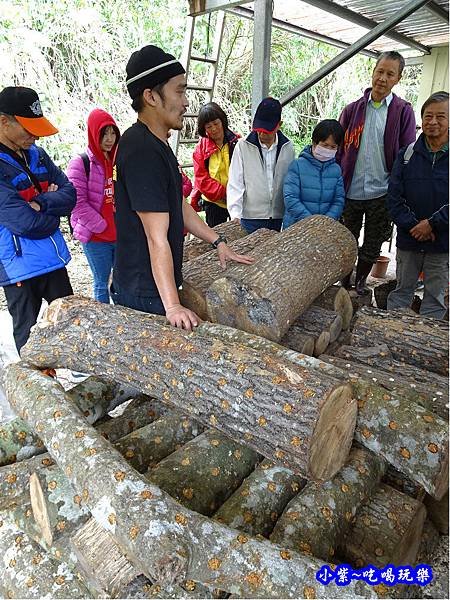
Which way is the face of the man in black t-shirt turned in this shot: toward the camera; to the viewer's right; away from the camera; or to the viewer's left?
to the viewer's right

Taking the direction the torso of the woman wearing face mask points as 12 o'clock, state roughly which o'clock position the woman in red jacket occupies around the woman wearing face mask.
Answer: The woman in red jacket is roughly at 4 o'clock from the woman wearing face mask.

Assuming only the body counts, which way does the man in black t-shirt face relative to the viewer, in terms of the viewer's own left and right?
facing to the right of the viewer

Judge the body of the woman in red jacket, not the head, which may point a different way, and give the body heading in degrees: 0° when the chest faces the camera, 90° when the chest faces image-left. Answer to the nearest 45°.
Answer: approximately 315°

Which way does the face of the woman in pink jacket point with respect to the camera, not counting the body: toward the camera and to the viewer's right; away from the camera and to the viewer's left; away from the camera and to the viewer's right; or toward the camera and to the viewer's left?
toward the camera and to the viewer's right

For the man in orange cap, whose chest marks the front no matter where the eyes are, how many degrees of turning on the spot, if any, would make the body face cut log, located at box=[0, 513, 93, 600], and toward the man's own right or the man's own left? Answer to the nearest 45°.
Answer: approximately 45° to the man's own right

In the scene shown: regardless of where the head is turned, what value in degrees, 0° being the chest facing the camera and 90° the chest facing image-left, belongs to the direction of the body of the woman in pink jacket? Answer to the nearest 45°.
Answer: approximately 315°
